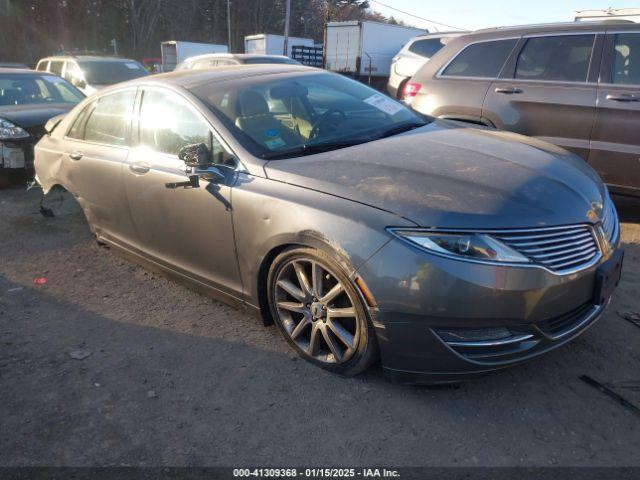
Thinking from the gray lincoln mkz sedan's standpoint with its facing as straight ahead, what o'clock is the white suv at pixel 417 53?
The white suv is roughly at 8 o'clock from the gray lincoln mkz sedan.

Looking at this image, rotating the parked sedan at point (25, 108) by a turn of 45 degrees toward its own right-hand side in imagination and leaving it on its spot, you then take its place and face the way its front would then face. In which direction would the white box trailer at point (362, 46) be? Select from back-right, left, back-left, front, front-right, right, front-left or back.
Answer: back-right

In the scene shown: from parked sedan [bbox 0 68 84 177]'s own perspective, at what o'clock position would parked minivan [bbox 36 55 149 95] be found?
parked minivan [bbox 36 55 149 95] is roughly at 7 o'clock from parked sedan [bbox 0 68 84 177].

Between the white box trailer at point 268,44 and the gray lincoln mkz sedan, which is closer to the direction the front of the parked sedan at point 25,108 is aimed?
the gray lincoln mkz sedan

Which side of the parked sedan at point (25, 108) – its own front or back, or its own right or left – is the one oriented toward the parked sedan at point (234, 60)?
back
